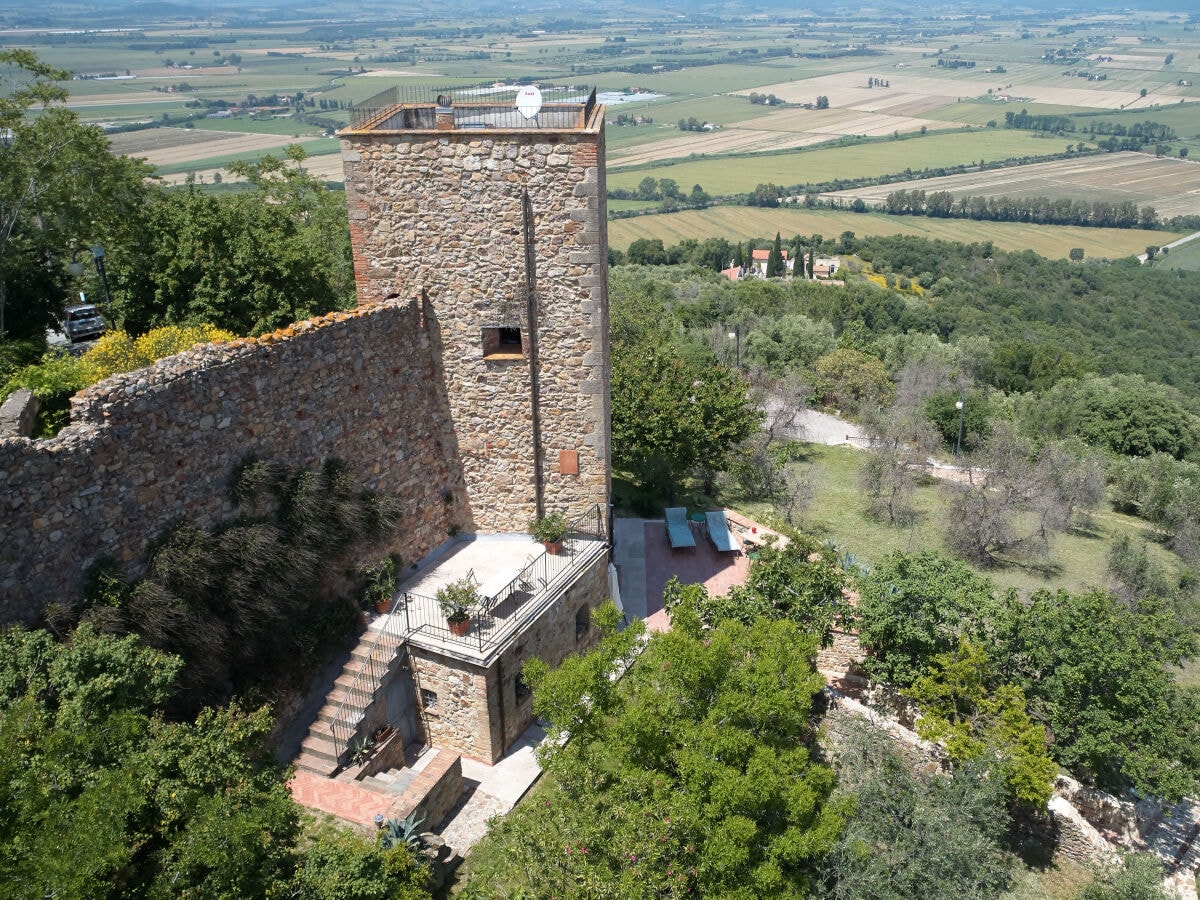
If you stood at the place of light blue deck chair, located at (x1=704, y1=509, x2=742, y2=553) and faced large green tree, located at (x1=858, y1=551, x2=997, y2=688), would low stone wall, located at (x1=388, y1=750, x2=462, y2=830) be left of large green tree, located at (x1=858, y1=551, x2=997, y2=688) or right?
right

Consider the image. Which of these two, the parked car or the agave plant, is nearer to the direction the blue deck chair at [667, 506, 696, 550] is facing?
the agave plant

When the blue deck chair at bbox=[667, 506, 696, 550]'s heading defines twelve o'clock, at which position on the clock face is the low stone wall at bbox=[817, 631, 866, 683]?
The low stone wall is roughly at 11 o'clock from the blue deck chair.

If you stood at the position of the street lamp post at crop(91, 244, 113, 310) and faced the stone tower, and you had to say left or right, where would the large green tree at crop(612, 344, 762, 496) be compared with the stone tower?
left

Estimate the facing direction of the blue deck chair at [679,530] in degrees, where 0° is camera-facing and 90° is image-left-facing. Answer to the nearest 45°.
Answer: approximately 0°

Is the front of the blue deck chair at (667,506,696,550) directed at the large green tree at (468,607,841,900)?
yes

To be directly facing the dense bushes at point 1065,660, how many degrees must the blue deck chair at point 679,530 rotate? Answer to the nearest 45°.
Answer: approximately 45° to its left

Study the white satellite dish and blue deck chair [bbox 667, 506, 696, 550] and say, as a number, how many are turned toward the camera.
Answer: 2

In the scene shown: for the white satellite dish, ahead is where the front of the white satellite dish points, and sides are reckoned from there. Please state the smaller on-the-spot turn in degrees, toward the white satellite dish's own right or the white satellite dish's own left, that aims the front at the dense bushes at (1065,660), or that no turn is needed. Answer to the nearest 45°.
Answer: approximately 45° to the white satellite dish's own left

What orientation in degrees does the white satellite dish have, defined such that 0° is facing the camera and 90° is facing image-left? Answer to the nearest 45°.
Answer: approximately 0°

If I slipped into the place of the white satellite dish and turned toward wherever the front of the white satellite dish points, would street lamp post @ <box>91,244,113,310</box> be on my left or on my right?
on my right
